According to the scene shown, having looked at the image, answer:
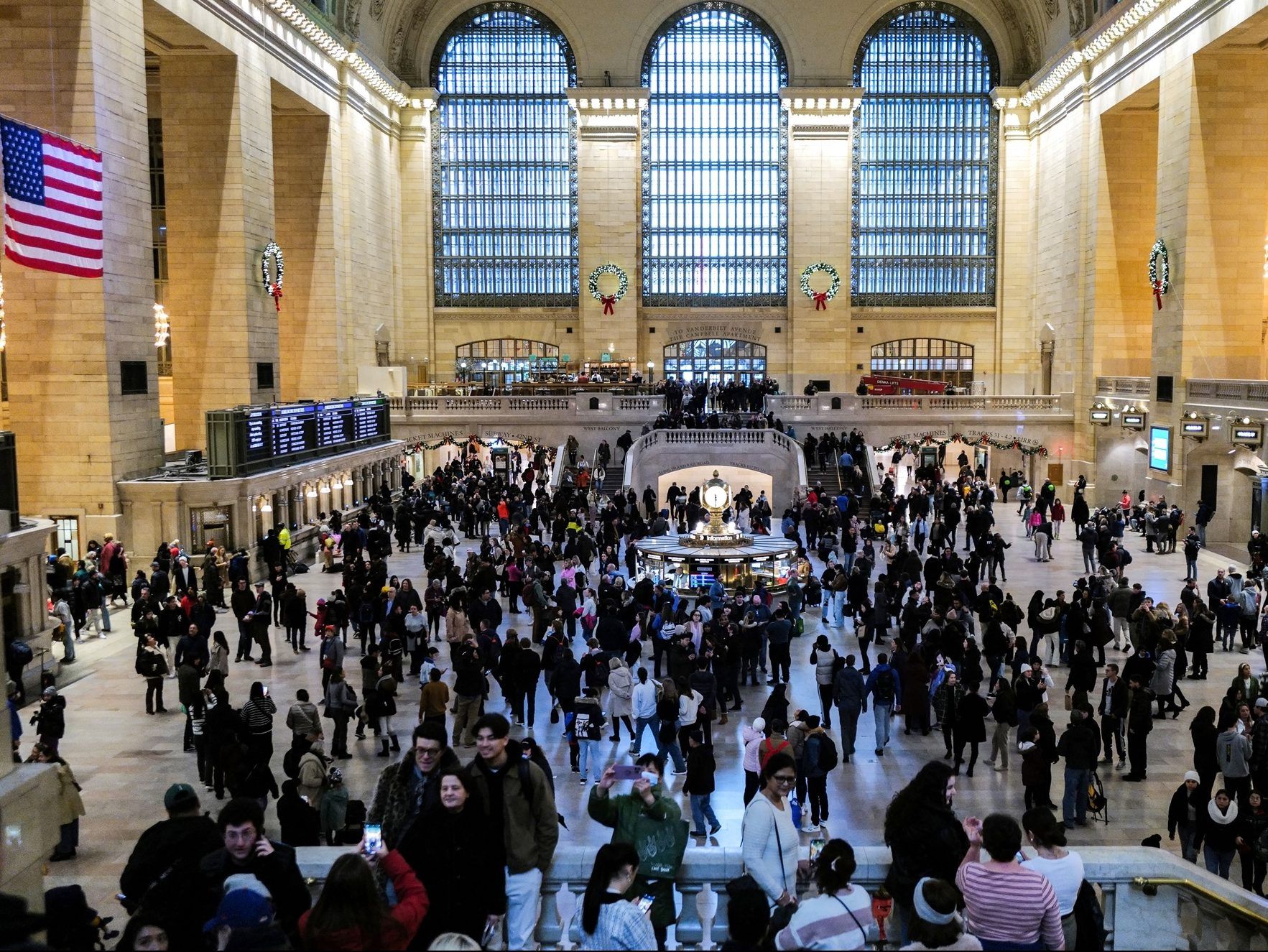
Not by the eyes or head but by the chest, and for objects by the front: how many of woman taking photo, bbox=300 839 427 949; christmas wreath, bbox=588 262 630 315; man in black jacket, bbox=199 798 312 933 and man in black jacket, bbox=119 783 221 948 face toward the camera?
2

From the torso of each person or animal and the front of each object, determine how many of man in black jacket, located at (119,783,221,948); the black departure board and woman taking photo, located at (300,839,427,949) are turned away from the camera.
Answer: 2

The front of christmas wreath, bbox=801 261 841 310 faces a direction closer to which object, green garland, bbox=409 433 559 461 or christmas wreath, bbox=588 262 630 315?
the green garland

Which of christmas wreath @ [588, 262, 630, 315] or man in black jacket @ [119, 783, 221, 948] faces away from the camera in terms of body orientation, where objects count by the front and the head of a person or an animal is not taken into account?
the man in black jacket

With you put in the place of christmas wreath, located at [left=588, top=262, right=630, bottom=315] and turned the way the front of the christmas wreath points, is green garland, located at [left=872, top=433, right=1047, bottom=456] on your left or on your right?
on your left

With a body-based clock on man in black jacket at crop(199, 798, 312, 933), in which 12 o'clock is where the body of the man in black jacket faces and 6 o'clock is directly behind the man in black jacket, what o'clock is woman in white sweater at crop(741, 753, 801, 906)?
The woman in white sweater is roughly at 9 o'clock from the man in black jacket.

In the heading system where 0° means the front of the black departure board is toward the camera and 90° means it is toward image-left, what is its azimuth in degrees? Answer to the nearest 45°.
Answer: approximately 315°

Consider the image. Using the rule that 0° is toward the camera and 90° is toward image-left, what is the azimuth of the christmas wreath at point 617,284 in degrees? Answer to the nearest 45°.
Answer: approximately 0°

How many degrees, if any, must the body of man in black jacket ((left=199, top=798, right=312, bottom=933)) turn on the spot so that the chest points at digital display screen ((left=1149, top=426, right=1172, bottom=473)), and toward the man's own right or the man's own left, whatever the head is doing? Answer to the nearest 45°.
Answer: approximately 135° to the man's own left

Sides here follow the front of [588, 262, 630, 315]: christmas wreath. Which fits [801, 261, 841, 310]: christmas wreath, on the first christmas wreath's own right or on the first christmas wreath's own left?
on the first christmas wreath's own left

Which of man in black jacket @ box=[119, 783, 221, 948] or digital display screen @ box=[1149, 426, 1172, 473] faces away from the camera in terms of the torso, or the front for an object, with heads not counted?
the man in black jacket

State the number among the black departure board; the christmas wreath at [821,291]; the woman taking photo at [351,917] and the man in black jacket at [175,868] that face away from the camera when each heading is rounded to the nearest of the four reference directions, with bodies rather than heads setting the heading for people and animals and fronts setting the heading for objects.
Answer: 2

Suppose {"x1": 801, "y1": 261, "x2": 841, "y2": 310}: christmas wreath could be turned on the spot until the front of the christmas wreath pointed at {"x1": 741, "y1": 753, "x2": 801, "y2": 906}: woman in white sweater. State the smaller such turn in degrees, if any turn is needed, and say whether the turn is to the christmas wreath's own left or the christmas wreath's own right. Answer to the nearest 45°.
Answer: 0° — it already faces them

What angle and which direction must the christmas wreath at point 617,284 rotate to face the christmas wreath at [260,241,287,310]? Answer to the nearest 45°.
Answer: approximately 45° to its right
